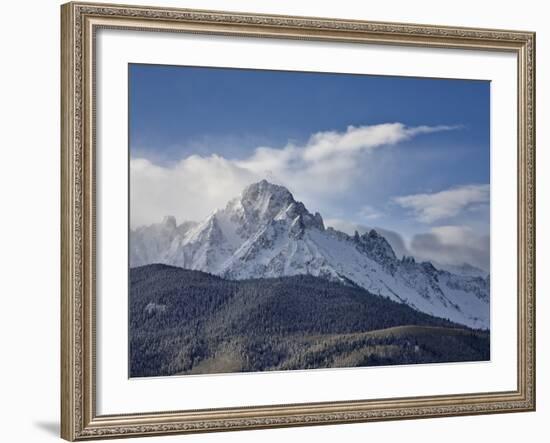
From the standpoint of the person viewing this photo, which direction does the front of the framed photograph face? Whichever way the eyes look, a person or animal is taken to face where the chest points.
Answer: facing the viewer and to the right of the viewer
